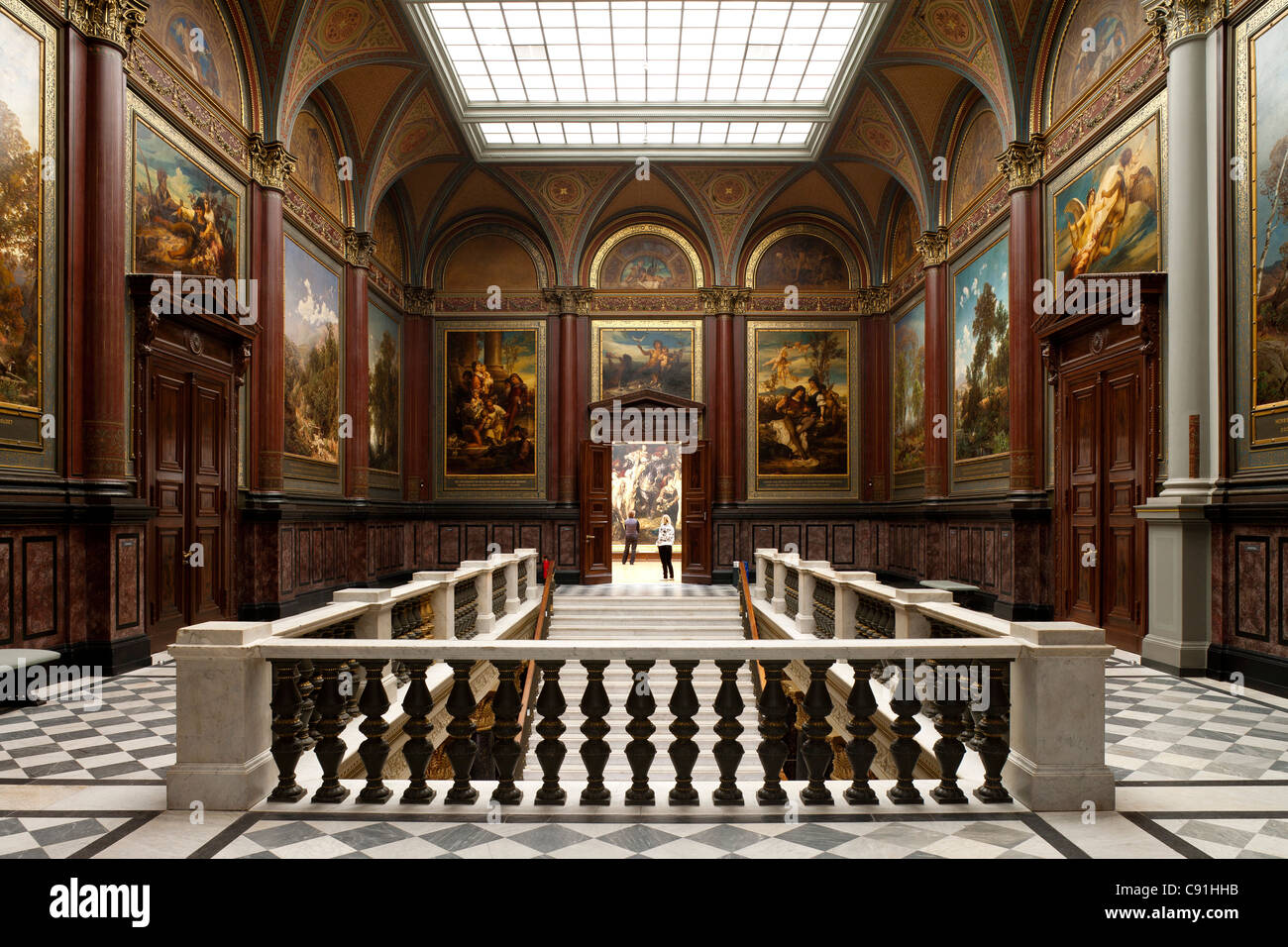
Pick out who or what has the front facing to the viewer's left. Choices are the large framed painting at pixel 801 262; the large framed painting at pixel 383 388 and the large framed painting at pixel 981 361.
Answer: the large framed painting at pixel 981 361

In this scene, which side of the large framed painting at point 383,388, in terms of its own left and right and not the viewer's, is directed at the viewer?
right

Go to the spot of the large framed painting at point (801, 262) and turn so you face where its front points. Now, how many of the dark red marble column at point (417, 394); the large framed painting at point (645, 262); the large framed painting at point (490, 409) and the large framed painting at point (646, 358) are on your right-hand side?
4

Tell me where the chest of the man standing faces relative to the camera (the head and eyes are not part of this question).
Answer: away from the camera

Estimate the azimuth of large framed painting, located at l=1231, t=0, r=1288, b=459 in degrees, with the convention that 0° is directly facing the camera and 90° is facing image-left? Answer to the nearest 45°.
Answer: approximately 45°

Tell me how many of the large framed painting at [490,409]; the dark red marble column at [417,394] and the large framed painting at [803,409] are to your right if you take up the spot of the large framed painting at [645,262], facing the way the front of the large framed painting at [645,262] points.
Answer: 2

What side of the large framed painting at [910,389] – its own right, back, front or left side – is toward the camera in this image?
left

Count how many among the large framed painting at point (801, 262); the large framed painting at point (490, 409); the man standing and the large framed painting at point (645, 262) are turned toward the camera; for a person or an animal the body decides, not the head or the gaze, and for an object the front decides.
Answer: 3
